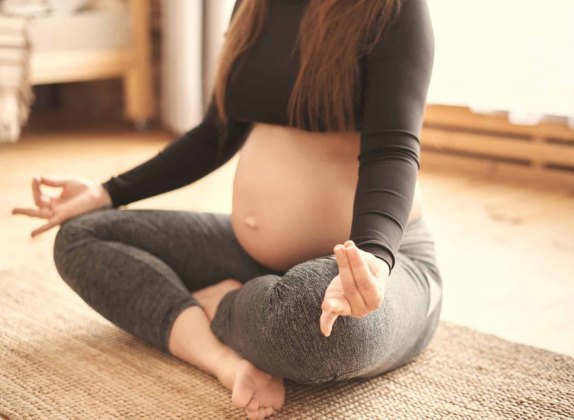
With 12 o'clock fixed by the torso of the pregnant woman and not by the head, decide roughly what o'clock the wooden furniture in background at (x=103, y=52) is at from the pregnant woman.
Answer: The wooden furniture in background is roughly at 4 o'clock from the pregnant woman.

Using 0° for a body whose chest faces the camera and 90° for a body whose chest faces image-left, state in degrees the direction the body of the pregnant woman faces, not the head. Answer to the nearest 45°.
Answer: approximately 45°

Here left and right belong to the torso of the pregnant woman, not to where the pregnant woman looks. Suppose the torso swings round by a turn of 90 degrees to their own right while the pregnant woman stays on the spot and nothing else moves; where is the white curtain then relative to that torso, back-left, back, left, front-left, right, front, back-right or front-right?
front-right

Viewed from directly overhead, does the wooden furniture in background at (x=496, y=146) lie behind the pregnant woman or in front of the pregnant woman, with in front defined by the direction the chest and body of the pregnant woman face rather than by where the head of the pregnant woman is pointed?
behind
